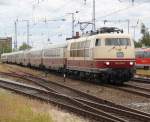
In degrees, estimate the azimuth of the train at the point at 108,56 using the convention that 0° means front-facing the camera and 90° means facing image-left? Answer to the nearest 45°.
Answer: approximately 315°
